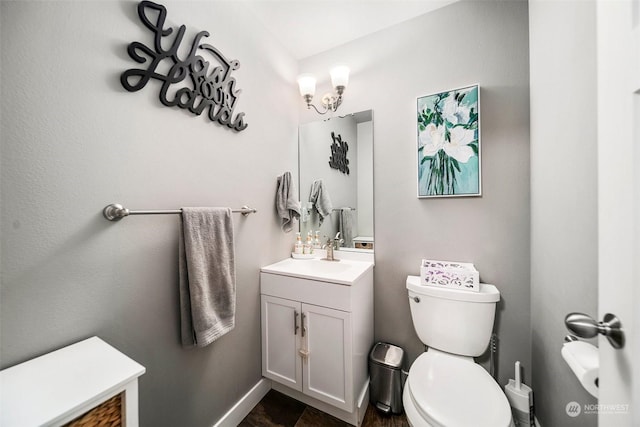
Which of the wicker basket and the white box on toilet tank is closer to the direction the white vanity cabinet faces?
the wicker basket

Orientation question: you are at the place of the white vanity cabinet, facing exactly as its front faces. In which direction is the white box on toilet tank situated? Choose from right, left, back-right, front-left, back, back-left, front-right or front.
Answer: back-left

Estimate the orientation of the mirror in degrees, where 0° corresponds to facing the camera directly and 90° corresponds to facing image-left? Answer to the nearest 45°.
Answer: approximately 45°

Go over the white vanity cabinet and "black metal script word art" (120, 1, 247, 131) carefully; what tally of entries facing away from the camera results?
0

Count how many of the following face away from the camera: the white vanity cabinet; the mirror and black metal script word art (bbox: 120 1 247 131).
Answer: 0

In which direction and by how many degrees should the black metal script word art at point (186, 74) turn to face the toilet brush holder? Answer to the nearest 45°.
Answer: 0° — it already faces it

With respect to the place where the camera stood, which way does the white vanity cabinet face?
facing the viewer and to the left of the viewer

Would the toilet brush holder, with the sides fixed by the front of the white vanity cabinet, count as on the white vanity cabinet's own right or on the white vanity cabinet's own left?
on the white vanity cabinet's own left

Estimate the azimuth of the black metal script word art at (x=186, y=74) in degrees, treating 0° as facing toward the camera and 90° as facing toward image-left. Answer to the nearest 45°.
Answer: approximately 315°

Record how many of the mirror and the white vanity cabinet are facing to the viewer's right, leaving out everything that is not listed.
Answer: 0

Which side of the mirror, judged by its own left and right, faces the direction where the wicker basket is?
front

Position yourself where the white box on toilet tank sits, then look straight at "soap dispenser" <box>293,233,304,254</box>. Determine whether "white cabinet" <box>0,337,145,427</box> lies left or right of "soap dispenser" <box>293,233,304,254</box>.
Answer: left

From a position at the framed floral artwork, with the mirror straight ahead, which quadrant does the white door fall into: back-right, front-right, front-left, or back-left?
back-left
